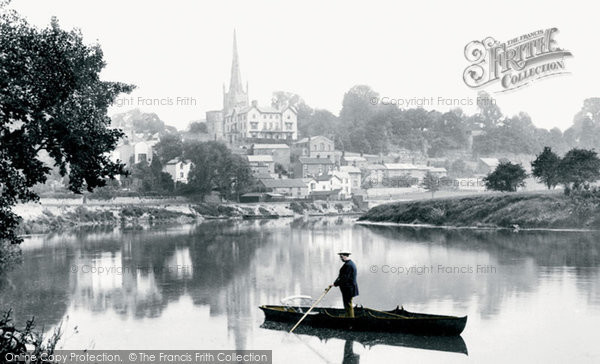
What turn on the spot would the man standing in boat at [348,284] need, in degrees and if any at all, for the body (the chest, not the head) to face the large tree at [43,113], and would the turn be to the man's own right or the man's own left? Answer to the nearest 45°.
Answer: approximately 45° to the man's own left

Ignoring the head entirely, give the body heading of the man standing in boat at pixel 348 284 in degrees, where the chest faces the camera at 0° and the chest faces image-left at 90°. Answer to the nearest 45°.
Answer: approximately 90°
